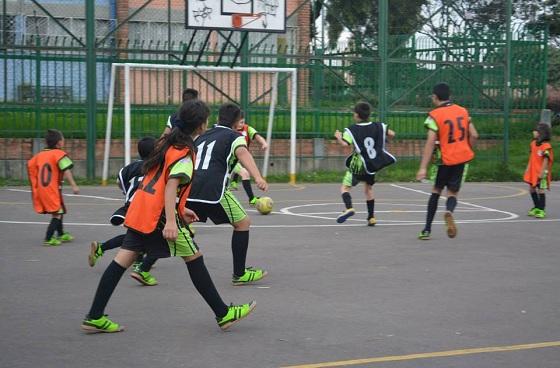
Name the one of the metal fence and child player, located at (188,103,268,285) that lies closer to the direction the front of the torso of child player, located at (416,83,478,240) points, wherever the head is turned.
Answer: the metal fence

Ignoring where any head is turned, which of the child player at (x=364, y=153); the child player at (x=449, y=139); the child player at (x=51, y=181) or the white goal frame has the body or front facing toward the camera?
the white goal frame

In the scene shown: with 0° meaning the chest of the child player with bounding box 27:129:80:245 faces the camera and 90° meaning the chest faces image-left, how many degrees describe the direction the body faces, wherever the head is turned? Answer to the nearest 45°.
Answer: approximately 225°

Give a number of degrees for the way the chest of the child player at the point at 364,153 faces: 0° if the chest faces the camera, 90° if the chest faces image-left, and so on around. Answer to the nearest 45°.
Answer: approximately 135°

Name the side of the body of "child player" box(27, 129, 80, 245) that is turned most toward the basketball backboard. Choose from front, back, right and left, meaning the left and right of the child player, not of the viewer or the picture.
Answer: front

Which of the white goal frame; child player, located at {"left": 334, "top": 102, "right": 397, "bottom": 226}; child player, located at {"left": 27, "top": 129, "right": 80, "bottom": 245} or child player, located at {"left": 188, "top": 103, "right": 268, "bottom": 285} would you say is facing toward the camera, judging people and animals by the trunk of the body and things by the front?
the white goal frame

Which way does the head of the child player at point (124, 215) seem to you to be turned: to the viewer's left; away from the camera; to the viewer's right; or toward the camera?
away from the camera

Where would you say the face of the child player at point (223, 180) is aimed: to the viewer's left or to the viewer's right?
to the viewer's right

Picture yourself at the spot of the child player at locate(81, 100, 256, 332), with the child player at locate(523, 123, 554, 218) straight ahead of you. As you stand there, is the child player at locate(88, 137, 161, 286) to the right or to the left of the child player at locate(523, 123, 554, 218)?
left

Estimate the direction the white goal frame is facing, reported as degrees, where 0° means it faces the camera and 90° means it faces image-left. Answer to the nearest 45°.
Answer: approximately 0°
